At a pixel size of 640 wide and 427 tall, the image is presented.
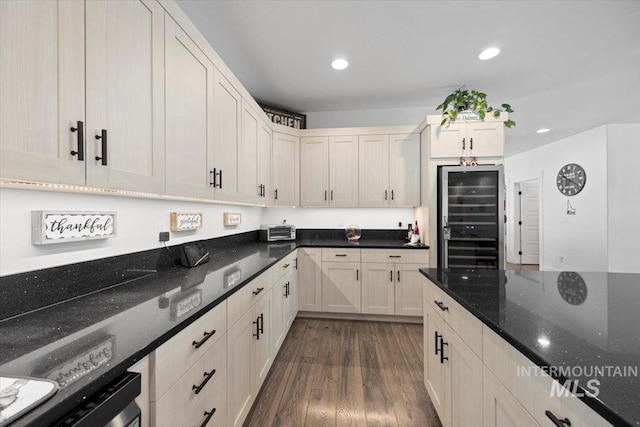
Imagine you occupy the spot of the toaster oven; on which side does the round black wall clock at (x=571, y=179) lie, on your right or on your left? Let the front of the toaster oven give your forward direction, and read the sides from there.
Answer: on your left

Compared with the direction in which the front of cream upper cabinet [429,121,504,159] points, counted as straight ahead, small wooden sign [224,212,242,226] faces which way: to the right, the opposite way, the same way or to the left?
to the left

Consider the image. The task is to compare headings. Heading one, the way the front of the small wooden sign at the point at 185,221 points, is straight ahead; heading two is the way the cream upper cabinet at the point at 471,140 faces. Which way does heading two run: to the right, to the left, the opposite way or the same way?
to the right

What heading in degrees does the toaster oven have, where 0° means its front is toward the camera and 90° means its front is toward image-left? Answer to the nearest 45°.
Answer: approximately 315°

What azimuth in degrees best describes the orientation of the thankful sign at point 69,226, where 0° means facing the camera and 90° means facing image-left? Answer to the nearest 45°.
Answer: approximately 315°

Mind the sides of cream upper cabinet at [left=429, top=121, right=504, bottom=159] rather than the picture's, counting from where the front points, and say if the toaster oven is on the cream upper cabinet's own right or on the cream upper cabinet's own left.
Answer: on the cream upper cabinet's own right

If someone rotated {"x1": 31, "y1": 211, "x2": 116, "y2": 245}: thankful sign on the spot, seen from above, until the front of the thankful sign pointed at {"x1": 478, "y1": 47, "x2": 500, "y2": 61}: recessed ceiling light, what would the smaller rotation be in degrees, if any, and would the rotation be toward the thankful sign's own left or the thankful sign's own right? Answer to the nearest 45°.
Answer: approximately 45° to the thankful sign's own left

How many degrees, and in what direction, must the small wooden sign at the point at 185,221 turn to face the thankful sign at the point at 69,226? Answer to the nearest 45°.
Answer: approximately 90° to its right

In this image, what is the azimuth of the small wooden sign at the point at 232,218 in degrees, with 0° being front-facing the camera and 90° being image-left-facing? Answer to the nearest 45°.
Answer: approximately 315°
